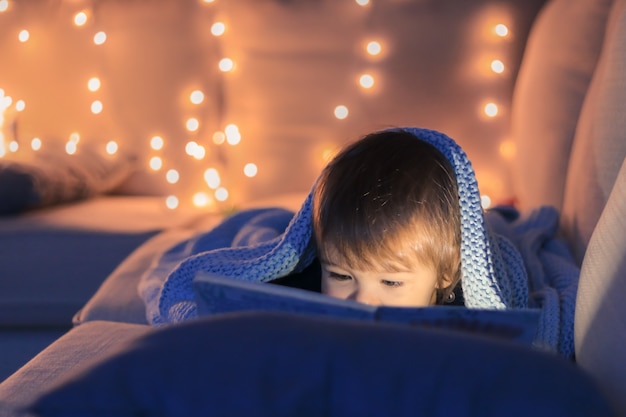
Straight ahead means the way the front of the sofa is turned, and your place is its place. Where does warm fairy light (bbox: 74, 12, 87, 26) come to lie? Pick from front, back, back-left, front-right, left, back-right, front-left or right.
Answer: front-right

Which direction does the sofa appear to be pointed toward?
to the viewer's left

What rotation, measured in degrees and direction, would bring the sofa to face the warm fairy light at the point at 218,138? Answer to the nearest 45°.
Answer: approximately 90° to its right

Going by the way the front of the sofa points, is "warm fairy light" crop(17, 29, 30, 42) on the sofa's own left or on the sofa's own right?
on the sofa's own right

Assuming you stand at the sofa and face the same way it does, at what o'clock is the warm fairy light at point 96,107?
The warm fairy light is roughly at 2 o'clock from the sofa.

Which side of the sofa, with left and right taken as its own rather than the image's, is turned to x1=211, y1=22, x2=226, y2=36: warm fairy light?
right

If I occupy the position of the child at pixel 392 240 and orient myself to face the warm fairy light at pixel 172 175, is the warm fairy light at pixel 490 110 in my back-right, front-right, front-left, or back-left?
front-right
